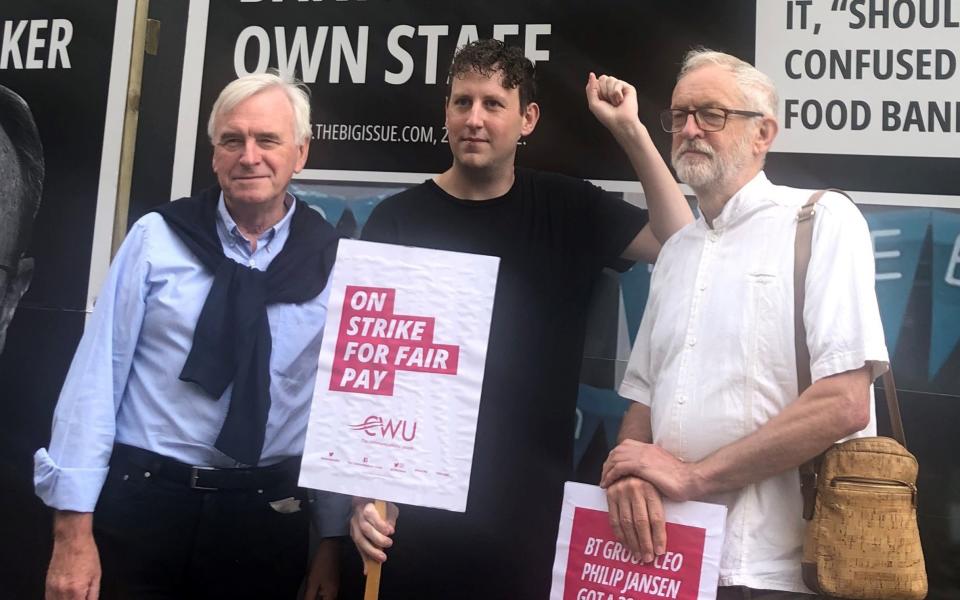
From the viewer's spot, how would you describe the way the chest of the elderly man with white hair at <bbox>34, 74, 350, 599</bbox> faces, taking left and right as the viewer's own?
facing the viewer

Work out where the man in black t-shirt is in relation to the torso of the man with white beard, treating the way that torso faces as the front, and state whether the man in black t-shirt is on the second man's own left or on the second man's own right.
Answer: on the second man's own right

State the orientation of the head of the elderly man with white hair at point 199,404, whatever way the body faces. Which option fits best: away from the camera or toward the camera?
toward the camera

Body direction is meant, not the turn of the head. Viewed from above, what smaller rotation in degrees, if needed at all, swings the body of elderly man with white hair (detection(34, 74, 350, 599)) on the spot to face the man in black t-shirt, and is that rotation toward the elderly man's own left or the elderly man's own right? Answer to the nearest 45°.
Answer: approximately 90° to the elderly man's own left

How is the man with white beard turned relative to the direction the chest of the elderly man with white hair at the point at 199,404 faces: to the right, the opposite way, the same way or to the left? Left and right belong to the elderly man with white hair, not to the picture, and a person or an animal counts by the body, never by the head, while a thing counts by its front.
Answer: to the right

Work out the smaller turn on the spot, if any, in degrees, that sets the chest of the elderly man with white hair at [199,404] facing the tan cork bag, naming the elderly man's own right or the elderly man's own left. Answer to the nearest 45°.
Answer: approximately 45° to the elderly man's own left

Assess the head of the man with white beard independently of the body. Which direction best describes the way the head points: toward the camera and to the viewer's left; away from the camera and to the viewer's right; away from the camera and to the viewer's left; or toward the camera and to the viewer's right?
toward the camera and to the viewer's left

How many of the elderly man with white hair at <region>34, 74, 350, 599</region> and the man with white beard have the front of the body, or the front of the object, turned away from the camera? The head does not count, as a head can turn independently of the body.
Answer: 0

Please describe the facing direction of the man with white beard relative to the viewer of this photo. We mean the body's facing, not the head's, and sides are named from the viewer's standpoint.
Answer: facing the viewer and to the left of the viewer

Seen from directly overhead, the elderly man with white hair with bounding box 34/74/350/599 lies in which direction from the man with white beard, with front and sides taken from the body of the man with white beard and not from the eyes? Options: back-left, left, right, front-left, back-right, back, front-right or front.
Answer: front-right

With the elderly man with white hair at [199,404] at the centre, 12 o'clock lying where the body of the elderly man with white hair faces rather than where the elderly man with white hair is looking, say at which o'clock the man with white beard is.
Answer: The man with white beard is roughly at 10 o'clock from the elderly man with white hair.
